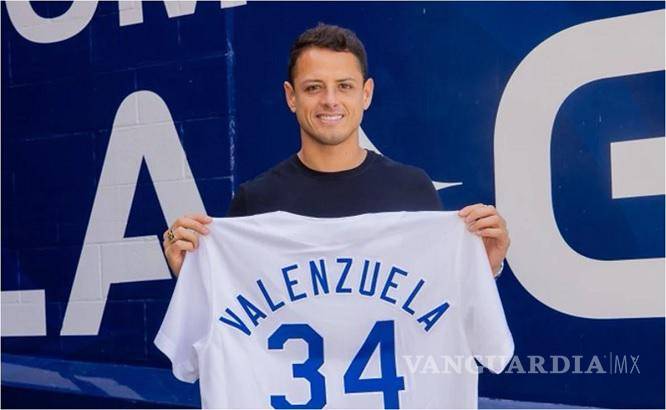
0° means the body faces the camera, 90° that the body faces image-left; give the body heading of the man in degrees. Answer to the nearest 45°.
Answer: approximately 0°
